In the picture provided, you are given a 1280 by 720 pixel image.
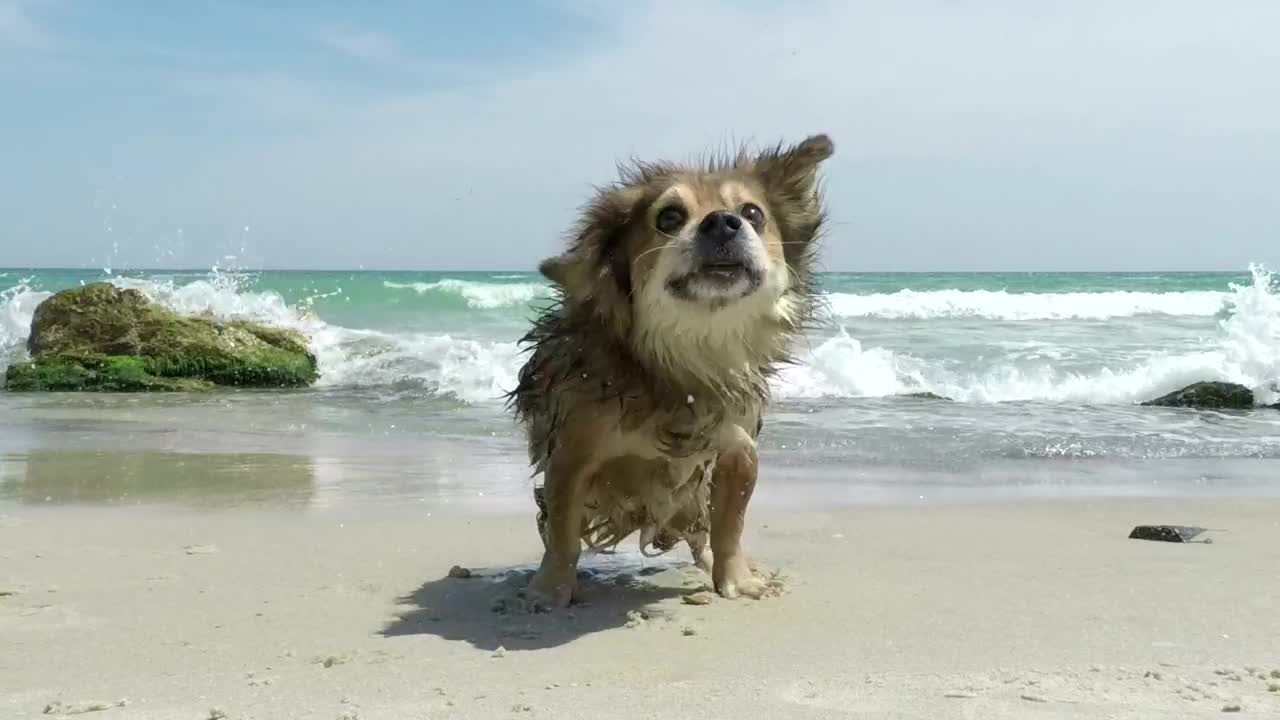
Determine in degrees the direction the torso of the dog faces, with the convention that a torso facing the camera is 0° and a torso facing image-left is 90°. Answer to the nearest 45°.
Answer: approximately 0°

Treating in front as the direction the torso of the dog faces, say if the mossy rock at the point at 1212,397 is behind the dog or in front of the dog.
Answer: behind

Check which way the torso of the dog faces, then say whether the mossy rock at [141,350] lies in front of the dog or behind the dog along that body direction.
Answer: behind
